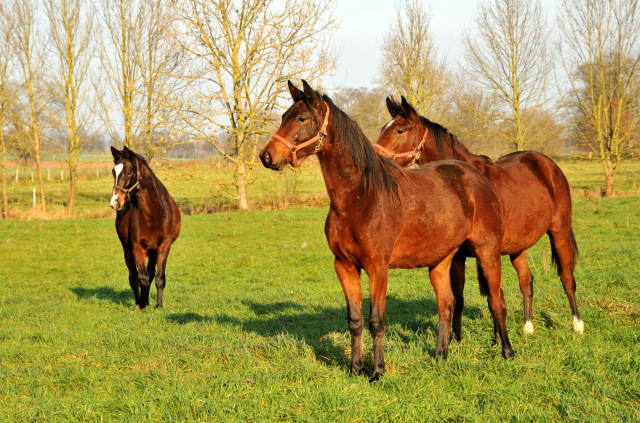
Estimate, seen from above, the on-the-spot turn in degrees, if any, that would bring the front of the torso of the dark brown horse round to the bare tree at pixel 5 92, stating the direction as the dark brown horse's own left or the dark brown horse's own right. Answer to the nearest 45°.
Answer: approximately 180°

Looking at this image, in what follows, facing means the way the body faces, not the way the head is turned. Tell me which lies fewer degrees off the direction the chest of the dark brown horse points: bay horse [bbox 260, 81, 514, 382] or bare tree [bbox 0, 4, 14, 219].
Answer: the bay horse

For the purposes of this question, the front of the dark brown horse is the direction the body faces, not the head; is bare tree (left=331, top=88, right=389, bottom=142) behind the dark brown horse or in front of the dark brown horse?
behind

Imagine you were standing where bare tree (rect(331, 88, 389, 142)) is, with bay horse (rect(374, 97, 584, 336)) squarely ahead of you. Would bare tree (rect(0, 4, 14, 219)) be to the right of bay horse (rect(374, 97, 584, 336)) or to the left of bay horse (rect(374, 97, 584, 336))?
right

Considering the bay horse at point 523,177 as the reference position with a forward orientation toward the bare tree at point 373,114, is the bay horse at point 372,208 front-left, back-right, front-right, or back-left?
back-left

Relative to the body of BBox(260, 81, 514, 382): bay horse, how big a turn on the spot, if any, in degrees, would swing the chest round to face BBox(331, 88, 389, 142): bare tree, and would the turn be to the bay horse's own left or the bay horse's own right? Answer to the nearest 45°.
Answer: approximately 135° to the bay horse's own right

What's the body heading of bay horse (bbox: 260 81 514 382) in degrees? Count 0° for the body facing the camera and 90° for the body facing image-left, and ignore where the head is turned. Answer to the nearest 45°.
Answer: approximately 45°

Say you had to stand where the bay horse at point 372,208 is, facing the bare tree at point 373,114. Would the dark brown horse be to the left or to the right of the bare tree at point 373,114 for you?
left

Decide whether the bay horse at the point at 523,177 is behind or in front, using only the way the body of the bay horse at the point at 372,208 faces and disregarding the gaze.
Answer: behind

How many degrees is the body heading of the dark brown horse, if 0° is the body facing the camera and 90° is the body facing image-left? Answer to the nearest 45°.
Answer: approximately 0°

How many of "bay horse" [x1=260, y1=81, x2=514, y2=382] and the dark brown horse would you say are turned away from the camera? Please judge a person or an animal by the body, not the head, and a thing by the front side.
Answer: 0

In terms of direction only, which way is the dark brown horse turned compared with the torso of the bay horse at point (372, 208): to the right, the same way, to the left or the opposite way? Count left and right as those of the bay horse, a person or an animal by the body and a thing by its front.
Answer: to the left

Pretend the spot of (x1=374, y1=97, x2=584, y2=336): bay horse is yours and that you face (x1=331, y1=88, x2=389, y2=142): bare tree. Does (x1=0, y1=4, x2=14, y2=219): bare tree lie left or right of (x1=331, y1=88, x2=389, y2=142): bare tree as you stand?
left
